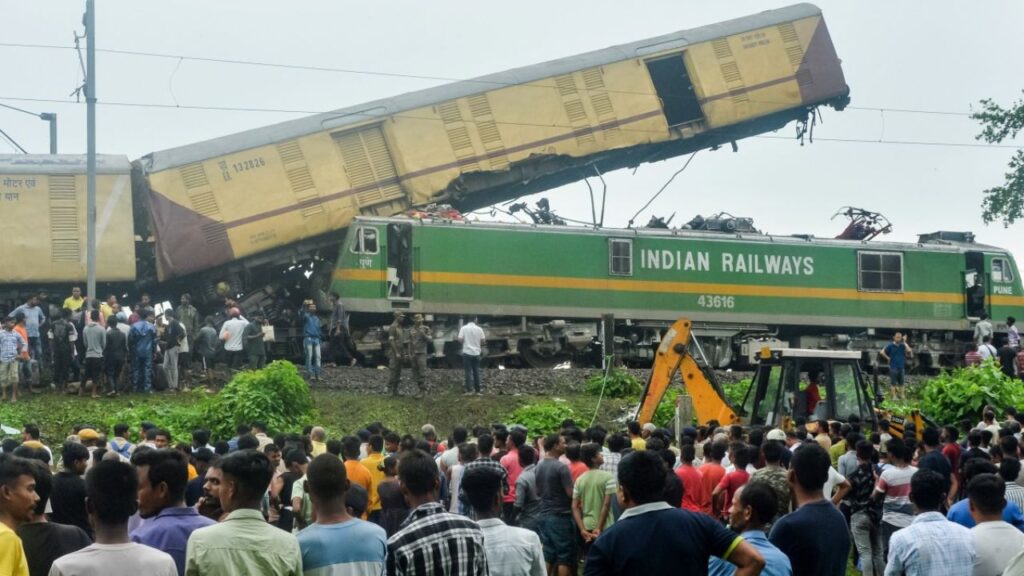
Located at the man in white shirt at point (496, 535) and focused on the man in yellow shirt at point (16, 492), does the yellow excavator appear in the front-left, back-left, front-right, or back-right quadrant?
back-right

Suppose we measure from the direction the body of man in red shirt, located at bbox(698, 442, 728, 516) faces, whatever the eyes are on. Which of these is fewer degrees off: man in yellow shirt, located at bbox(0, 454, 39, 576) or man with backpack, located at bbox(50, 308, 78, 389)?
the man with backpack

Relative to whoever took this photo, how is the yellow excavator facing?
facing to the right of the viewer

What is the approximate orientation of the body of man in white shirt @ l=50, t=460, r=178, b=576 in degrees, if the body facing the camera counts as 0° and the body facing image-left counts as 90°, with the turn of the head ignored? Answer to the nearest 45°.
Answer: approximately 180°

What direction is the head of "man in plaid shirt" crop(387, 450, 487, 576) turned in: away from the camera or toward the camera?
away from the camera

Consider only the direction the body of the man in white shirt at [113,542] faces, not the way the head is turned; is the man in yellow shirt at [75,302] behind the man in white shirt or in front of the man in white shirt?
in front

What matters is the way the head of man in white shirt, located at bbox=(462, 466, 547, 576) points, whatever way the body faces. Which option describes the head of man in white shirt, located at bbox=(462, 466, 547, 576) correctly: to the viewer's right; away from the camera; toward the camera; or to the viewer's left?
away from the camera

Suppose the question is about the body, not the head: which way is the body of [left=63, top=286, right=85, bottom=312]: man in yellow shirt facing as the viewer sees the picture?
toward the camera

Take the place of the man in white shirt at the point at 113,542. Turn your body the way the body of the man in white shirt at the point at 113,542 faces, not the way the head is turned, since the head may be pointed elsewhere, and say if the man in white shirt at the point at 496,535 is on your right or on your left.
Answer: on your right

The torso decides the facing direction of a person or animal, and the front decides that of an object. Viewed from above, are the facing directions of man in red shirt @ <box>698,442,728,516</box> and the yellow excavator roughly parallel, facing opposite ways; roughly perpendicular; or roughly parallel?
roughly perpendicular

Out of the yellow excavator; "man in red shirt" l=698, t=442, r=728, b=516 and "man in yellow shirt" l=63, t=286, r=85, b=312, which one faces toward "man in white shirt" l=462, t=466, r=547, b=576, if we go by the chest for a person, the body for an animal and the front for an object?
the man in yellow shirt

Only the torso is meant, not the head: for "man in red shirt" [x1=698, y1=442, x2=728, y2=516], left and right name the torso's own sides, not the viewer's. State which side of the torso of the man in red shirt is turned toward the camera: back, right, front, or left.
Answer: back

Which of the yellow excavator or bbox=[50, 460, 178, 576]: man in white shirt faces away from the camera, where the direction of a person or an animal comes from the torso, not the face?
the man in white shirt

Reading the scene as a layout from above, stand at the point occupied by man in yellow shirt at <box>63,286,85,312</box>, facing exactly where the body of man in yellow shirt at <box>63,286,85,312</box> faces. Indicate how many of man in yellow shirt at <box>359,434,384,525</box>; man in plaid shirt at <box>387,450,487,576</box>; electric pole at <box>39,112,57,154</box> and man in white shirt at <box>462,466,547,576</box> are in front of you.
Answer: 3
